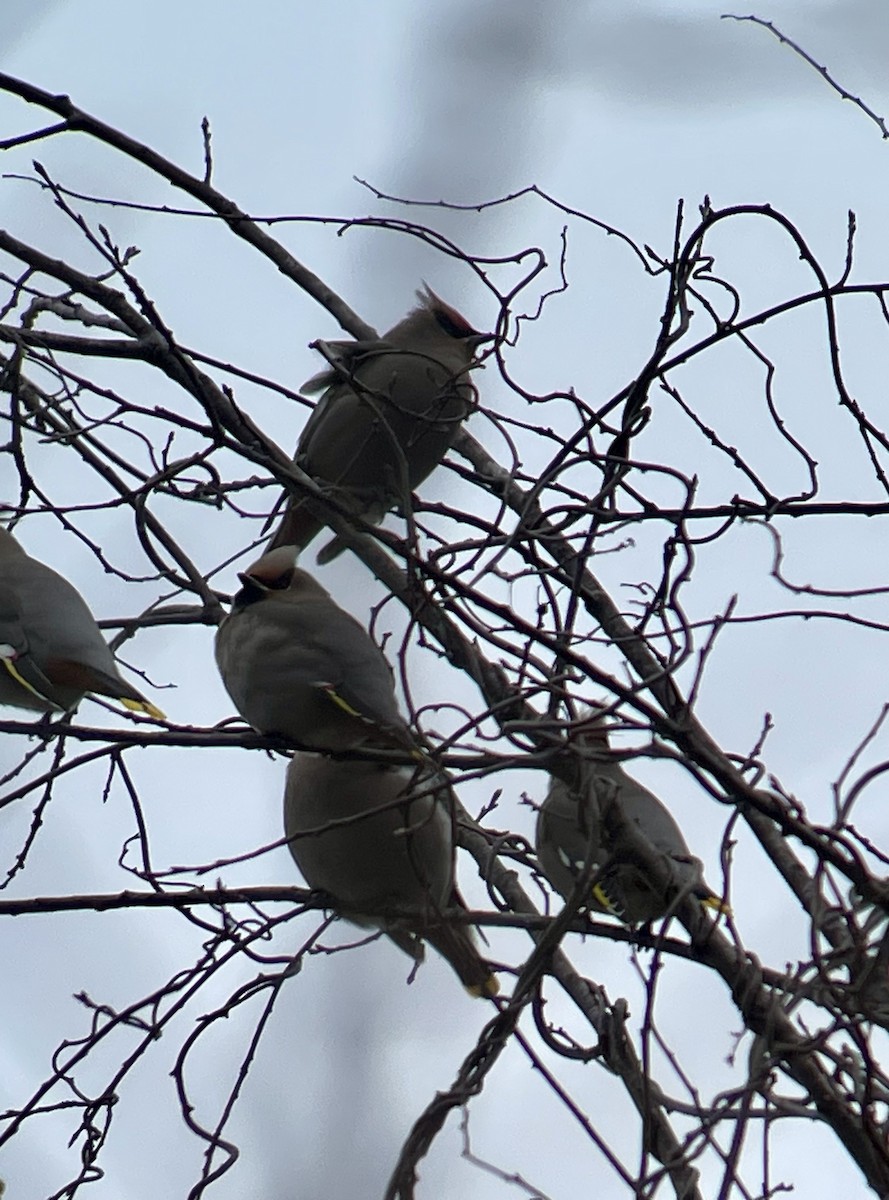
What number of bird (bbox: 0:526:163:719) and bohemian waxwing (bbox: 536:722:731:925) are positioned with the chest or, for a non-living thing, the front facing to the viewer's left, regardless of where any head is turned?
2

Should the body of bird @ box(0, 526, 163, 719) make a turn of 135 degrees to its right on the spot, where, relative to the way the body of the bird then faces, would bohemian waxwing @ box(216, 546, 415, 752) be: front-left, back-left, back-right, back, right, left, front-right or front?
right

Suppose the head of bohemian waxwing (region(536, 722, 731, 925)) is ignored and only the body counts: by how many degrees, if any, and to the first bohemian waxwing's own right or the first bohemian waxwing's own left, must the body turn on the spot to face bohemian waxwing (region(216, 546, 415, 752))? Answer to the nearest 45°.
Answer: approximately 45° to the first bohemian waxwing's own left

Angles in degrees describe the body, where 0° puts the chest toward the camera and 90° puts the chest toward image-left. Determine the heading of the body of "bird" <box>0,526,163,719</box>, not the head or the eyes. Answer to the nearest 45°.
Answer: approximately 90°

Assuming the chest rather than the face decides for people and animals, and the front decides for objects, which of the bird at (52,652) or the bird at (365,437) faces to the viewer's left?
the bird at (52,652)

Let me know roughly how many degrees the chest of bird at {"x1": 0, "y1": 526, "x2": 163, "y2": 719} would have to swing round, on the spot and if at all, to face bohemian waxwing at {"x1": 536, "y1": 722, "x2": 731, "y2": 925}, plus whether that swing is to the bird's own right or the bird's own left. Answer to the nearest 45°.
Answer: approximately 180°

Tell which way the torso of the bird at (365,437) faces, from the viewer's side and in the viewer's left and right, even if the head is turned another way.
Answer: facing the viewer and to the right of the viewer

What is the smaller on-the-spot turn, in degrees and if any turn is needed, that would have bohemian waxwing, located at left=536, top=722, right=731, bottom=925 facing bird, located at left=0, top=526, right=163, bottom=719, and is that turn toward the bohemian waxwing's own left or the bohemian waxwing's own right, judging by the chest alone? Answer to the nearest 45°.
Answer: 0° — it already faces it

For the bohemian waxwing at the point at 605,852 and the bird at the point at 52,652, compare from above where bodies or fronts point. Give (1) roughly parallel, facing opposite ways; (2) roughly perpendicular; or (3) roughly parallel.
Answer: roughly parallel

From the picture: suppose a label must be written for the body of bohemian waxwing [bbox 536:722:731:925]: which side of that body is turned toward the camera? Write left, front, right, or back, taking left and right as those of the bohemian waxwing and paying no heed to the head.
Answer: left

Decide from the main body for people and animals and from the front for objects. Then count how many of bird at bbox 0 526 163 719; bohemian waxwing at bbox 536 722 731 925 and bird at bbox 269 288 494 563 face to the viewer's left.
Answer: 2
